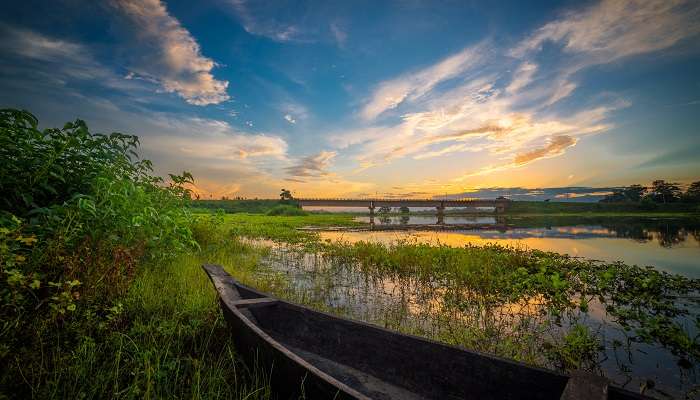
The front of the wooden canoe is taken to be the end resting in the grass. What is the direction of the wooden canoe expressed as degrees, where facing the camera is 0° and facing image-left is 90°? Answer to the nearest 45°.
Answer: approximately 135°
